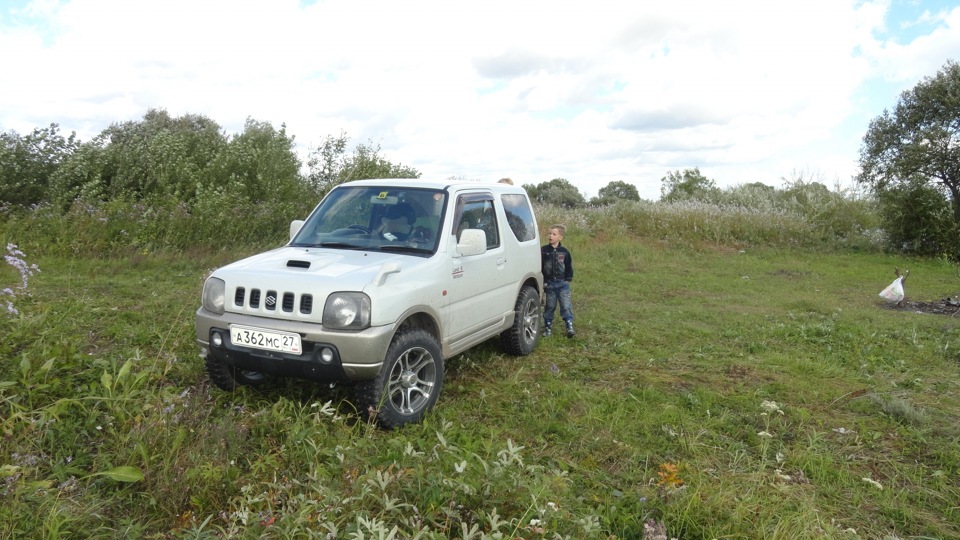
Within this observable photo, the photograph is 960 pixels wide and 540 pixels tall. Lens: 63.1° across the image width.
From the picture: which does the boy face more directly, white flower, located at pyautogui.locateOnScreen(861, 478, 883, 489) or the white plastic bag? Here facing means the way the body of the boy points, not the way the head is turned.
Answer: the white flower

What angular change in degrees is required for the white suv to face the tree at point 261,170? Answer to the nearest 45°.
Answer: approximately 135° to its right

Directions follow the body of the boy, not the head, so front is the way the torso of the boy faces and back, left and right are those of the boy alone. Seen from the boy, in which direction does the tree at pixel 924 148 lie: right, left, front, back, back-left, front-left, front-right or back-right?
back-left

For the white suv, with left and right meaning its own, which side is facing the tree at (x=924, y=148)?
back

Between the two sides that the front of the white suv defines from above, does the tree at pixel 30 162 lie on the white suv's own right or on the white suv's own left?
on the white suv's own right

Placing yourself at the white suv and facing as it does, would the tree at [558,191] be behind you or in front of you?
behind

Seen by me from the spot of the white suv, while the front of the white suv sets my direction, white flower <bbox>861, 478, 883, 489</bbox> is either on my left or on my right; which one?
on my left

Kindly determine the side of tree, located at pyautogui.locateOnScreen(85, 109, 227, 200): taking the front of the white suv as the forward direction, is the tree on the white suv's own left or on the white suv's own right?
on the white suv's own right

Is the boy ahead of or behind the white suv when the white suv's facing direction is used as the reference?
behind
